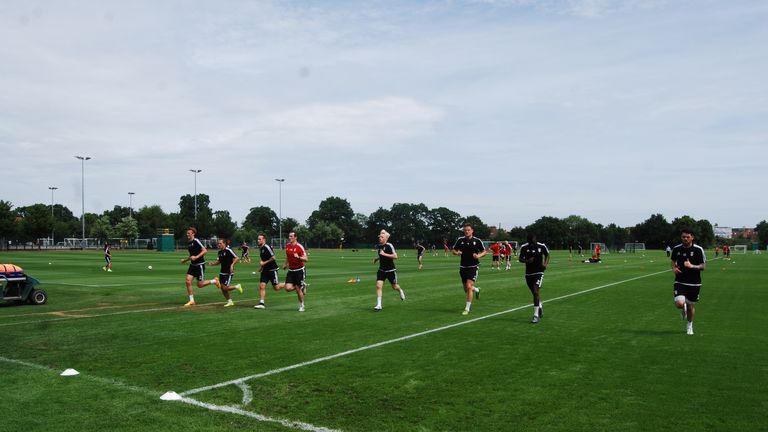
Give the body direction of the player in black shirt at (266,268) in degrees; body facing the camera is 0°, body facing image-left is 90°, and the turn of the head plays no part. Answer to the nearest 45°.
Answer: approximately 45°

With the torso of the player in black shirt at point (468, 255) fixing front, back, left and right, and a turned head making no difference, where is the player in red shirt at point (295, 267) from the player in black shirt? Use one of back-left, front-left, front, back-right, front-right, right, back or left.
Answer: right

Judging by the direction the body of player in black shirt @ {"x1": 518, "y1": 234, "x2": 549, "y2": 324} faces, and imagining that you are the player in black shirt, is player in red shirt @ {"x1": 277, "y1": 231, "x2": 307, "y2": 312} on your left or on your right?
on your right

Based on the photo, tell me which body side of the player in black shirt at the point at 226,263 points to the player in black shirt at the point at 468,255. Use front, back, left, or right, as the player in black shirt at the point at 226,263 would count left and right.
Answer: left

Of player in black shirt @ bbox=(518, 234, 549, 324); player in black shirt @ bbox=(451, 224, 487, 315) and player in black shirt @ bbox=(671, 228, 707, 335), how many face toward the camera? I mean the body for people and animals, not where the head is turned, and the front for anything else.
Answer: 3

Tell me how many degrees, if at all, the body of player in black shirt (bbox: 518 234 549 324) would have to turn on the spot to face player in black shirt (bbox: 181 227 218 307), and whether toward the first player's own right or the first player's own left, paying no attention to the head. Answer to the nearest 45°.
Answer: approximately 90° to the first player's own right

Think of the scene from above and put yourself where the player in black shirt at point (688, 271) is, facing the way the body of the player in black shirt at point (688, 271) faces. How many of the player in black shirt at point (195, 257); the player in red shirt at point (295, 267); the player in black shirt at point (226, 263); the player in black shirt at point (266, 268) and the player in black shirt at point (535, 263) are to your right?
5

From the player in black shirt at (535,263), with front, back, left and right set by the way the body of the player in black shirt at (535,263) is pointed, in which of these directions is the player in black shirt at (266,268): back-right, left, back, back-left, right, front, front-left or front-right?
right

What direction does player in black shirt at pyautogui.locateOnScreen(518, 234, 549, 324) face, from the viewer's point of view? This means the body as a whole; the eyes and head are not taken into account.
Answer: toward the camera

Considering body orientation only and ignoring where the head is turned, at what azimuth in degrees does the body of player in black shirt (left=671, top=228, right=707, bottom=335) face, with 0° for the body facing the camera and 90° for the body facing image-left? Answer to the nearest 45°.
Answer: approximately 0°

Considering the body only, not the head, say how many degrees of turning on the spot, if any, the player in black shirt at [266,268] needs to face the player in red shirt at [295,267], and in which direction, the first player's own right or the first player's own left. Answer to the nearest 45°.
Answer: approximately 90° to the first player's own left

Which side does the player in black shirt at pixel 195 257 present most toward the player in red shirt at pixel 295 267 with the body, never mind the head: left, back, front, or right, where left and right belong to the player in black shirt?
left

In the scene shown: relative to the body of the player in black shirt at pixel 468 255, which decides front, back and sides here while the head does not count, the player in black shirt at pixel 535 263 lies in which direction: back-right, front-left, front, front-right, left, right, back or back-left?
front-left
